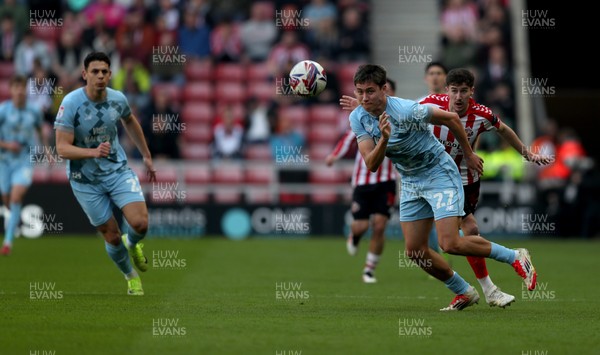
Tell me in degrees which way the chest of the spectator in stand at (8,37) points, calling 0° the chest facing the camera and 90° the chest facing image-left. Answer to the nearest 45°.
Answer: approximately 0°

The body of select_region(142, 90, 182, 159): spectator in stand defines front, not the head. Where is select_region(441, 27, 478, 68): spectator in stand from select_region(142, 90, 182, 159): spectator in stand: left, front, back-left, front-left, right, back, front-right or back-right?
left

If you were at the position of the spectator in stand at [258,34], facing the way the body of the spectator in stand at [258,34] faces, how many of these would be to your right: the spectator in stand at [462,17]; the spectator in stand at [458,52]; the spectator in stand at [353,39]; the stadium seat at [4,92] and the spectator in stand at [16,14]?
2

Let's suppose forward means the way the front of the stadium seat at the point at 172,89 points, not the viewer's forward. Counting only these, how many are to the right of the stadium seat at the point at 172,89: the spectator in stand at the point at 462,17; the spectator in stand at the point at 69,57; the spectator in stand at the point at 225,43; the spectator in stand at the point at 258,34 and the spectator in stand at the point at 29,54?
2

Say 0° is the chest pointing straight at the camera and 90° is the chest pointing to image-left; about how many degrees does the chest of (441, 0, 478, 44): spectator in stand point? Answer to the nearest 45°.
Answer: approximately 0°

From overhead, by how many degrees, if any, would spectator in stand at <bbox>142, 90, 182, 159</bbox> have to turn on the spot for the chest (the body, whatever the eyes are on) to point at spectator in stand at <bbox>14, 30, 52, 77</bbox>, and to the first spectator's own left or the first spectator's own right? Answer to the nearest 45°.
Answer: approximately 135° to the first spectator's own right

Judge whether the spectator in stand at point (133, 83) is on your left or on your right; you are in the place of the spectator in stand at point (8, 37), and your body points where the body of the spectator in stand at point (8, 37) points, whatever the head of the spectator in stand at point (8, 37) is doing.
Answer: on your left
